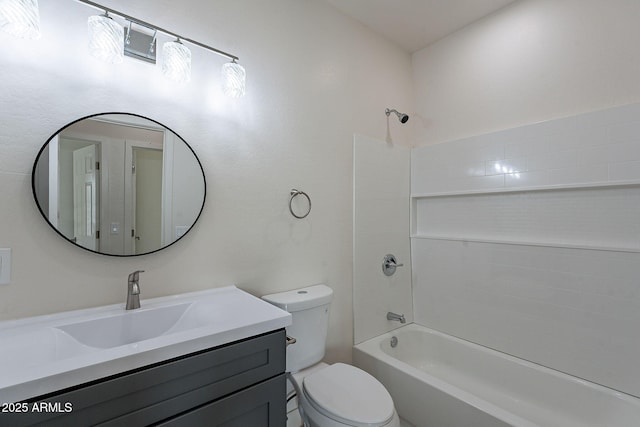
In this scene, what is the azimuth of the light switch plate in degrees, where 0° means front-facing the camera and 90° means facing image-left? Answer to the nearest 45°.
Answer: approximately 0°

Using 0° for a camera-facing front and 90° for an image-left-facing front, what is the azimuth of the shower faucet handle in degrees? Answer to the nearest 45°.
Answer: approximately 315°

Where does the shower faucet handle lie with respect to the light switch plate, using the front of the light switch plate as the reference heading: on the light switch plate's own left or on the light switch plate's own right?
on the light switch plate's own left

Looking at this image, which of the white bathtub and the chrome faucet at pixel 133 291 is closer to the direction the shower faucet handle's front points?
the white bathtub

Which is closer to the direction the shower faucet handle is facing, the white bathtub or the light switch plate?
the white bathtub

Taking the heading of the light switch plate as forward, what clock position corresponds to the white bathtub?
The white bathtub is roughly at 10 o'clock from the light switch plate.

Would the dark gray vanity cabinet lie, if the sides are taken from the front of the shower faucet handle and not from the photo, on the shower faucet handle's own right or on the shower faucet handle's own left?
on the shower faucet handle's own right
